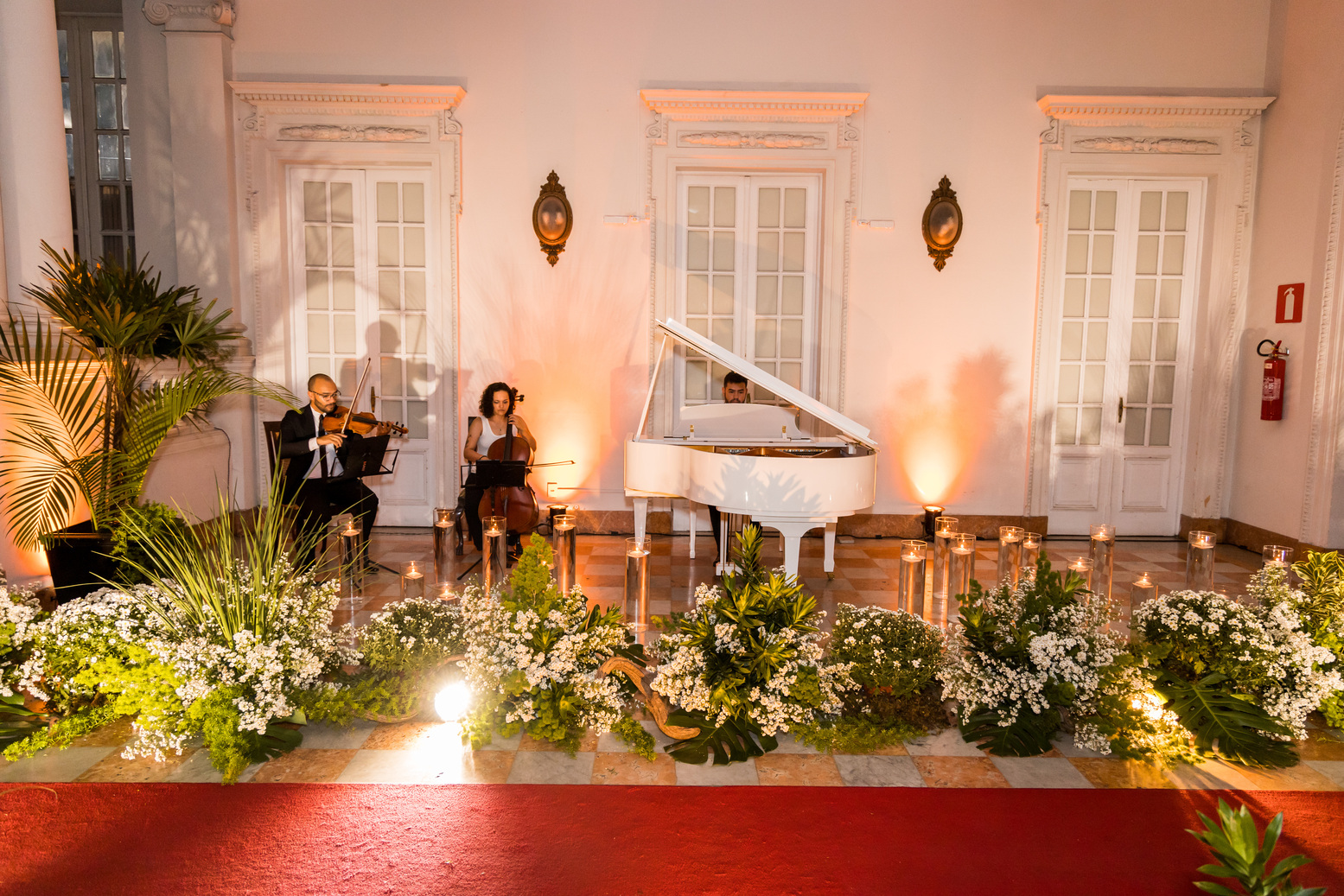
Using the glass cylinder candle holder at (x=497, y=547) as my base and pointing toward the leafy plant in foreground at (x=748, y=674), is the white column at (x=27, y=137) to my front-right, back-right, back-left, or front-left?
back-right

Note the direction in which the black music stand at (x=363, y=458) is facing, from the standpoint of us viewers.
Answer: facing away from the viewer and to the left of the viewer

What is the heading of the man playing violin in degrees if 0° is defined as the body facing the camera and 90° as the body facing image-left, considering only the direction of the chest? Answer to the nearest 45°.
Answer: approximately 315°

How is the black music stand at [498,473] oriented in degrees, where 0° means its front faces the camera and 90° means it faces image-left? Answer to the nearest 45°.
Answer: approximately 180°

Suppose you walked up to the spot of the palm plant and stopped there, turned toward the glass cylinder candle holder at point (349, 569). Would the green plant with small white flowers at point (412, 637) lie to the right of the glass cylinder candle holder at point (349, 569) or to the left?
right

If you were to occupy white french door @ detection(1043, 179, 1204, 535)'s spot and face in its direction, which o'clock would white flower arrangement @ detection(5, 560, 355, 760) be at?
The white flower arrangement is roughly at 1 o'clock from the white french door.

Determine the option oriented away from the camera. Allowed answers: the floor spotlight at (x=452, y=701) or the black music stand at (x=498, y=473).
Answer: the black music stand

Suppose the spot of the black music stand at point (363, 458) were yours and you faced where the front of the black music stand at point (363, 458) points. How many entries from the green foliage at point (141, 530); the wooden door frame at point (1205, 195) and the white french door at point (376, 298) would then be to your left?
1

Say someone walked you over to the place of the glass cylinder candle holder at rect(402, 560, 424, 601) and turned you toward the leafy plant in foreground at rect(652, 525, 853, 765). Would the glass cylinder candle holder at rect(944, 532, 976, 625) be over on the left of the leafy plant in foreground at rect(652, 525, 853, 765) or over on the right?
left
